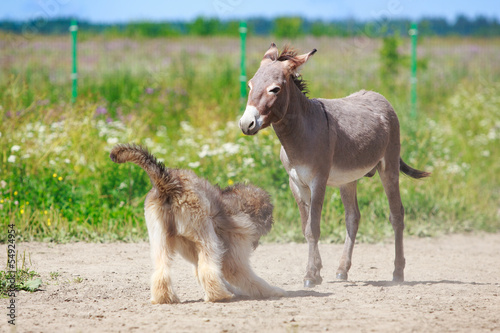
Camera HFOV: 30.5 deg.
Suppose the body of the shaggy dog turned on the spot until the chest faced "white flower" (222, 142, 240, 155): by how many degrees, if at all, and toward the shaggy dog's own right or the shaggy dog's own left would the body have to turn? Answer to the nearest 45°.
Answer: approximately 45° to the shaggy dog's own left

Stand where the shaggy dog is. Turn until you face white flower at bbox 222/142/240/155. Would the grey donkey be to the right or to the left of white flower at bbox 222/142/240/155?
right

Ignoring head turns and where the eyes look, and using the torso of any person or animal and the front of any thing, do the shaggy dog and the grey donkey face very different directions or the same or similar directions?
very different directions

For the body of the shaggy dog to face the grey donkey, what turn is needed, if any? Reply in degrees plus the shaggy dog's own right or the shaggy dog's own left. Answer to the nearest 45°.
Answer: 0° — it already faces it

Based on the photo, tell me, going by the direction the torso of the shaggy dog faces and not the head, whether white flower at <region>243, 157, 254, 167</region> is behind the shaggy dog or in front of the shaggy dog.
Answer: in front

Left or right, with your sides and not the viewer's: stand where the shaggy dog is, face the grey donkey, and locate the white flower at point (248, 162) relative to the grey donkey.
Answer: left

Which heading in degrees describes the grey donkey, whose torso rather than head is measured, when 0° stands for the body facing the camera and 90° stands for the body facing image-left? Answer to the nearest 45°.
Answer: approximately 45°

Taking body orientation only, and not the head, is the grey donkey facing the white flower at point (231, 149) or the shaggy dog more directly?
the shaggy dog

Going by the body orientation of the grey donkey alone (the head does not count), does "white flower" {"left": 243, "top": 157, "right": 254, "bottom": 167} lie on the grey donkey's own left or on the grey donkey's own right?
on the grey donkey's own right

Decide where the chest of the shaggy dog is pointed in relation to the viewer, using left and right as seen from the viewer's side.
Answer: facing away from the viewer and to the right of the viewer
